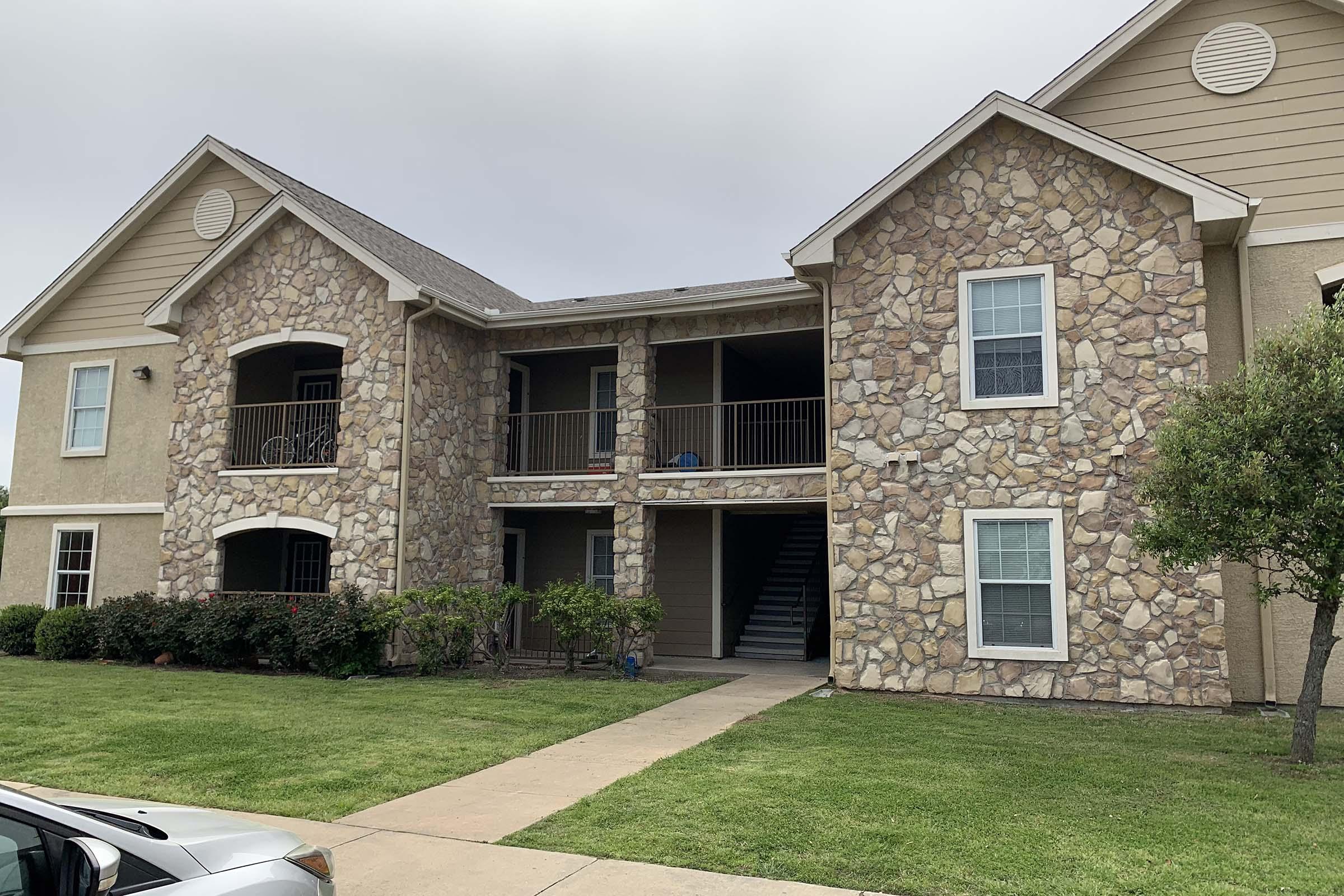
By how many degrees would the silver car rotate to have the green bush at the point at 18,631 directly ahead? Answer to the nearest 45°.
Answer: approximately 45° to its left

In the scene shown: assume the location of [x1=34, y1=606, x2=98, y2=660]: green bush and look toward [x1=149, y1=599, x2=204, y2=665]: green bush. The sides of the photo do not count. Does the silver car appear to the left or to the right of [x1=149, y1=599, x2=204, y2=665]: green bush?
right

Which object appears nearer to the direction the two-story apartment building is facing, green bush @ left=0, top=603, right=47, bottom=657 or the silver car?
the silver car

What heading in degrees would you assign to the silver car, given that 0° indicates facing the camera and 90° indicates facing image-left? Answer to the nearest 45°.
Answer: approximately 225°

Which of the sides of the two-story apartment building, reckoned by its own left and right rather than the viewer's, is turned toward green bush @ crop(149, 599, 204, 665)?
right

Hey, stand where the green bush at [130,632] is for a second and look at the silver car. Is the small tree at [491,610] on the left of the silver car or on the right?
left

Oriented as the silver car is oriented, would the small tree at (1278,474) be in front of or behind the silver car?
in front

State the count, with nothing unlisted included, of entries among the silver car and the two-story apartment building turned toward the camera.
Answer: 1

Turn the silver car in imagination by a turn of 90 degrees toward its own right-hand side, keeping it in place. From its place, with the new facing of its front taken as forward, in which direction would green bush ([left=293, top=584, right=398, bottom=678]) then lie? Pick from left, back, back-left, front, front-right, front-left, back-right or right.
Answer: back-left

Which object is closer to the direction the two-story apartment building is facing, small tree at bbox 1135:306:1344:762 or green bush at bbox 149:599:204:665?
the small tree

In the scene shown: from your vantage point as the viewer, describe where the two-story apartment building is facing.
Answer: facing the viewer

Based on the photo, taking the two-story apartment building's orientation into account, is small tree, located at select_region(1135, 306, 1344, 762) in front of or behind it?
in front

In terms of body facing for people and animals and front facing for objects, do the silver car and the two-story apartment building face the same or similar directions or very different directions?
very different directions

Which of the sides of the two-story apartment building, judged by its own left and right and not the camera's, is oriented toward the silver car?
front

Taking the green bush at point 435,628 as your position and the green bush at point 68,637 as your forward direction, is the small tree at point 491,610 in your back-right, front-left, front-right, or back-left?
back-right

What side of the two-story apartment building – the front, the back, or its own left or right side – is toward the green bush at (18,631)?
right

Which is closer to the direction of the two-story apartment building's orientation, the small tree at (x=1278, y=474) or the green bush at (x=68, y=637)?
the small tree

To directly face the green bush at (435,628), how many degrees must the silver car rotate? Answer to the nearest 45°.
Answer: approximately 45° to its left
